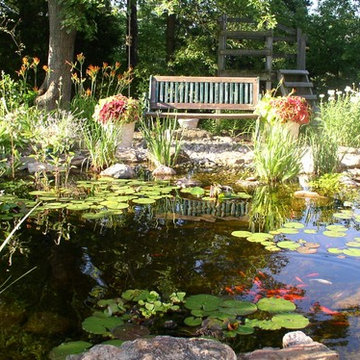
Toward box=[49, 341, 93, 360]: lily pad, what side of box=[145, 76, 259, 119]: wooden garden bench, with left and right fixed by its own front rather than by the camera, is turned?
front

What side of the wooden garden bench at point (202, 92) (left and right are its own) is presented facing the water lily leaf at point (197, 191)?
front

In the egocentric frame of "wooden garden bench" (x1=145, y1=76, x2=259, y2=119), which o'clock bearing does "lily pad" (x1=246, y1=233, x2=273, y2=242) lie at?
The lily pad is roughly at 12 o'clock from the wooden garden bench.

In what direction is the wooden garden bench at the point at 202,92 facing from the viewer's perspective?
toward the camera

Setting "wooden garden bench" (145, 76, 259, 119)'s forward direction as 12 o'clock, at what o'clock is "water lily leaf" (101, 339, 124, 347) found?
The water lily leaf is roughly at 12 o'clock from the wooden garden bench.

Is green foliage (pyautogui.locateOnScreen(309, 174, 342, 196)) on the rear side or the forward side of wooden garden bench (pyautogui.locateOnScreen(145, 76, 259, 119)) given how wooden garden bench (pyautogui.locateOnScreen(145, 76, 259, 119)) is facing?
on the forward side

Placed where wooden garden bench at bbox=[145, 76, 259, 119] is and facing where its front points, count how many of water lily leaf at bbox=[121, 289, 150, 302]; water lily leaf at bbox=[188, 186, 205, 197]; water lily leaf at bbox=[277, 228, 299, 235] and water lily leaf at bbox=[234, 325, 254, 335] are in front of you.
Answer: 4

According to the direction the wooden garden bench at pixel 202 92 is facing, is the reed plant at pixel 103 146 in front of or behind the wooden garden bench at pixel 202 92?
in front

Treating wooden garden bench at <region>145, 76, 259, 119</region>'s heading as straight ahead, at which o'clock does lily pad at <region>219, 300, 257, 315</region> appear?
The lily pad is roughly at 12 o'clock from the wooden garden bench.

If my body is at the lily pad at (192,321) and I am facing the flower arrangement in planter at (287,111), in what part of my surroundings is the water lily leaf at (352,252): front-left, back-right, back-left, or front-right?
front-right

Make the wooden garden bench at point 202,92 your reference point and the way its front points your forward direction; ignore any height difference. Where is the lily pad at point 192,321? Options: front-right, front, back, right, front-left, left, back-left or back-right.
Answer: front

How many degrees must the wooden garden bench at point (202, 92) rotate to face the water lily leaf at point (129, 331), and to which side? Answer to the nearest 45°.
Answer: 0° — it already faces it

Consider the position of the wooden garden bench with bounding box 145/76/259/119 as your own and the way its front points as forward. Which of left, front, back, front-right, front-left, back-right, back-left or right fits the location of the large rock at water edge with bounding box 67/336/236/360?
front
